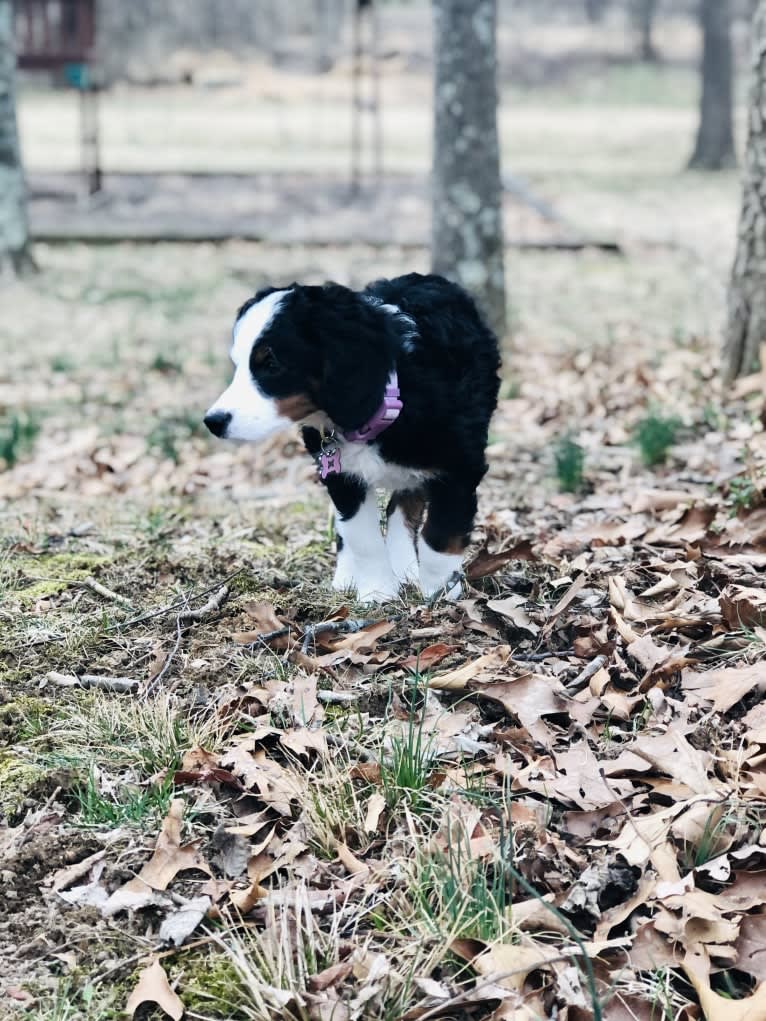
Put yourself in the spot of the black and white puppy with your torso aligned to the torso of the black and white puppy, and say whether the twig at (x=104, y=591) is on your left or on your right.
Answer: on your right

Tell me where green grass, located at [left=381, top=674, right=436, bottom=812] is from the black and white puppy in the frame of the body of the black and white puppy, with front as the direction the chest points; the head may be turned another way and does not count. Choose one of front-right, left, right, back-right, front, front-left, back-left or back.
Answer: front-left

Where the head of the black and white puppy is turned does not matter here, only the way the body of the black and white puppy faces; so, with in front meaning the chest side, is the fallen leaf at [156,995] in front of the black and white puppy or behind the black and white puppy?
in front

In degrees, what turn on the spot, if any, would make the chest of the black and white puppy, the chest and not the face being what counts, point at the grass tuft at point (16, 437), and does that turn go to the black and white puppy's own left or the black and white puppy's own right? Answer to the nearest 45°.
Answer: approximately 90° to the black and white puppy's own right

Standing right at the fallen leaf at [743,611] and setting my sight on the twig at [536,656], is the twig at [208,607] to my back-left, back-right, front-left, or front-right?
front-right

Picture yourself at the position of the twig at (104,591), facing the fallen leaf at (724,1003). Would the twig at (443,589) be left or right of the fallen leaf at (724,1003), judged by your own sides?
left

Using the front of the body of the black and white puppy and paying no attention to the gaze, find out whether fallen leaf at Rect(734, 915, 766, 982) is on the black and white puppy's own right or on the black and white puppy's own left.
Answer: on the black and white puppy's own left

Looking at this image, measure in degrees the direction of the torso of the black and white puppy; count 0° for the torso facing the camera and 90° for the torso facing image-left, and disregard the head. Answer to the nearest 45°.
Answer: approximately 45°

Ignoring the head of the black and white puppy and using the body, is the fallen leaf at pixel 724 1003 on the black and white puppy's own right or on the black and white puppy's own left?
on the black and white puppy's own left

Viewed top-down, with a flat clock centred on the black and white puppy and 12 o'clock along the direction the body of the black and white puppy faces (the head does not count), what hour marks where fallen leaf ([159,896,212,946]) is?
The fallen leaf is roughly at 11 o'clock from the black and white puppy.

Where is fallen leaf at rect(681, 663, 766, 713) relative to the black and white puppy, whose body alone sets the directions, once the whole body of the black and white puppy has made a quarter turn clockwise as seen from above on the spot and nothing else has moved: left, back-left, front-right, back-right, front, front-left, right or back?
back

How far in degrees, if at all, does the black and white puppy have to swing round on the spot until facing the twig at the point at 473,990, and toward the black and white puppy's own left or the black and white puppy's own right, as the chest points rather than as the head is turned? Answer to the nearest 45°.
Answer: approximately 45° to the black and white puppy's own left
